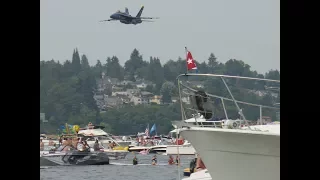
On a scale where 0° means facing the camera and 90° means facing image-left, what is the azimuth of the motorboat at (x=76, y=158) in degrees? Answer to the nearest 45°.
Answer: approximately 90°

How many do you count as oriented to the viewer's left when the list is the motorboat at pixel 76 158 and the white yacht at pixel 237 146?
2

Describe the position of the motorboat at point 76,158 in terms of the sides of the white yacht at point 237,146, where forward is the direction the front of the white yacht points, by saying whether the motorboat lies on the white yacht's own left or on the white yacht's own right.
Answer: on the white yacht's own right

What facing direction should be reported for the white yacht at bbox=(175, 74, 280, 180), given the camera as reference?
facing to the left of the viewer

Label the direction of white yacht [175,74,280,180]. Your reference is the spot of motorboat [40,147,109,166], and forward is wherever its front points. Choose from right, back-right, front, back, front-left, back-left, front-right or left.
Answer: left
